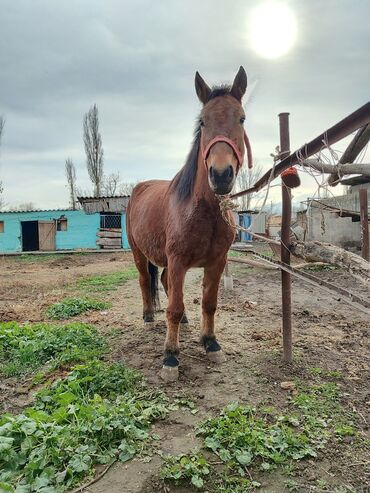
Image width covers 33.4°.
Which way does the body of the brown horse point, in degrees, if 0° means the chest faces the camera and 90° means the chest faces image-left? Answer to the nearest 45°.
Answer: approximately 315°

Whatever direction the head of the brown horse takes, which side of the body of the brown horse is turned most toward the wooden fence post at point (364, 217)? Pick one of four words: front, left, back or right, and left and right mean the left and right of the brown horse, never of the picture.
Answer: left

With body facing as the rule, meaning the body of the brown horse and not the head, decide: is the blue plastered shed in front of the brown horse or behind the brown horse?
behind

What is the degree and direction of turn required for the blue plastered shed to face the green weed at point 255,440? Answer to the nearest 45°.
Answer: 0° — it already faces it

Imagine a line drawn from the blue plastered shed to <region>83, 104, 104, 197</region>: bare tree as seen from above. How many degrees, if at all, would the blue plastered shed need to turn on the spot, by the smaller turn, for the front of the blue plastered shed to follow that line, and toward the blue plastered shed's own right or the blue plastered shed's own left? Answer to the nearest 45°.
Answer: approximately 180°

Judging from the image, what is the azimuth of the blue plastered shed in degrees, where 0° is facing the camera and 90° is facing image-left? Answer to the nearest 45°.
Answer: approximately 0°

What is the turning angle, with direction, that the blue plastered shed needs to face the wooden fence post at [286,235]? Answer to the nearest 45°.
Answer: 0° — it already faces it

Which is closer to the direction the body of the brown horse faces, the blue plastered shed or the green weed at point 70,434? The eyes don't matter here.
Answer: the green weed
